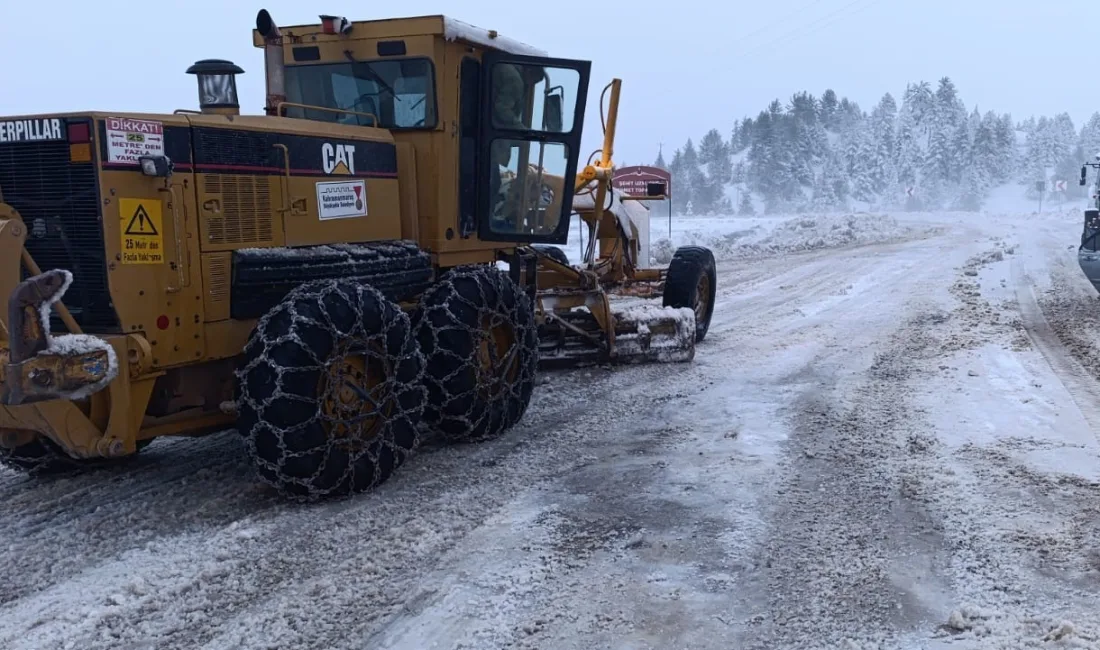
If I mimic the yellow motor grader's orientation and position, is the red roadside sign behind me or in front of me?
in front

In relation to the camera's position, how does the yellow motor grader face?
facing away from the viewer and to the right of the viewer

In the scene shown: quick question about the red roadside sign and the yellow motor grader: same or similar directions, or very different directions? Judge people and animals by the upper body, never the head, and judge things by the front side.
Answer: very different directions

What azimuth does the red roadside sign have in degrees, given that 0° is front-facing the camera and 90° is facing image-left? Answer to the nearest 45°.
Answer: approximately 0°

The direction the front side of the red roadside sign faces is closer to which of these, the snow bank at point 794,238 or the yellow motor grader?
the yellow motor grader

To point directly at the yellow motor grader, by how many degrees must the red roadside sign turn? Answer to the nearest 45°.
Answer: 0° — it already faces it

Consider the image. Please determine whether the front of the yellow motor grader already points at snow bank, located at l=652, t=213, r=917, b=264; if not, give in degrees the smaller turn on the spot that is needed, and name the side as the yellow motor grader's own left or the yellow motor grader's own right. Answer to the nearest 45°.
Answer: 0° — it already faces it

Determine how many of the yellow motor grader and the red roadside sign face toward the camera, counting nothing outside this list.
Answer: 1
